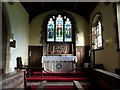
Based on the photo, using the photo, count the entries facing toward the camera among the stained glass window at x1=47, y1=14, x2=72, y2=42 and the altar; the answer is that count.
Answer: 2

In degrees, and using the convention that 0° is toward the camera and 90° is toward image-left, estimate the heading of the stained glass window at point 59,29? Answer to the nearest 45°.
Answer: approximately 0°

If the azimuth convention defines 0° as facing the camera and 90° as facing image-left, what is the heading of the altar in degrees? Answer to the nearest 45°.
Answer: approximately 0°

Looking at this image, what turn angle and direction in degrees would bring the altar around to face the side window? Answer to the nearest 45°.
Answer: approximately 90° to its left

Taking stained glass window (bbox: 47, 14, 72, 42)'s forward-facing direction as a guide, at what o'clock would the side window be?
The side window is roughly at 10 o'clock from the stained glass window.
